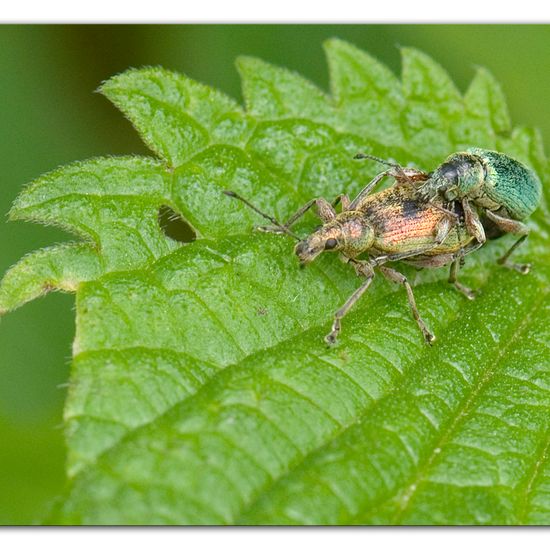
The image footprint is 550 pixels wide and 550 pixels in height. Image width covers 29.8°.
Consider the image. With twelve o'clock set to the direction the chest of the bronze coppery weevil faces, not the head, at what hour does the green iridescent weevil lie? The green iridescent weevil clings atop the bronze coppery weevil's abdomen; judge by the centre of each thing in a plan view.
The green iridescent weevil is roughly at 5 o'clock from the bronze coppery weevil.

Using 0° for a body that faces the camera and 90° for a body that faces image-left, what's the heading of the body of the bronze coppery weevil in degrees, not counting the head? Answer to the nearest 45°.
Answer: approximately 90°

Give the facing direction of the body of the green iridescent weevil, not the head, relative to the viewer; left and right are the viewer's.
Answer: facing to the left of the viewer
